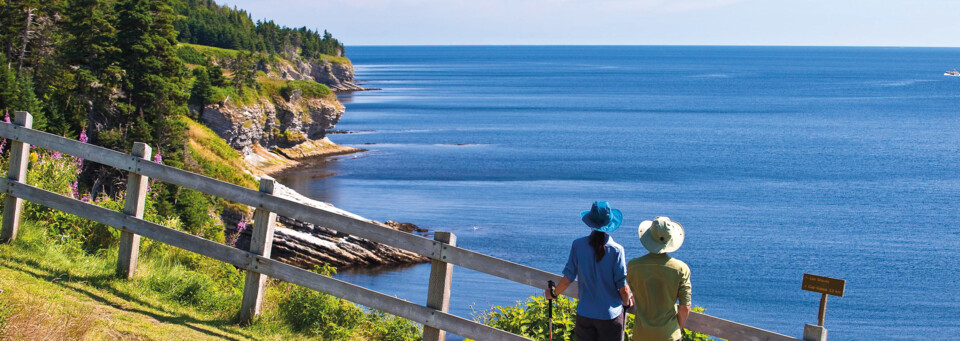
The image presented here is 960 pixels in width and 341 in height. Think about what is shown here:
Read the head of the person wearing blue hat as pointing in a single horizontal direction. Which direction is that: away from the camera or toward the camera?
away from the camera

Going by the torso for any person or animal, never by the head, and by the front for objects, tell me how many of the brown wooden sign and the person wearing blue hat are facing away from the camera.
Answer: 1

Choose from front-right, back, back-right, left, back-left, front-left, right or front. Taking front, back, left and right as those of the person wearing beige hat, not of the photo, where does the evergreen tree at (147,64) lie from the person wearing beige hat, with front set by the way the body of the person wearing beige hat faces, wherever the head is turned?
front-left

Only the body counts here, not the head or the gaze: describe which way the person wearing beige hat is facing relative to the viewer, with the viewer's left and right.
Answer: facing away from the viewer

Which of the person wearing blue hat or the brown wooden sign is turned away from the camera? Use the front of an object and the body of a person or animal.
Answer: the person wearing blue hat

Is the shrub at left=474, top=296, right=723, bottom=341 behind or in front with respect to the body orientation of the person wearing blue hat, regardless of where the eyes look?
in front

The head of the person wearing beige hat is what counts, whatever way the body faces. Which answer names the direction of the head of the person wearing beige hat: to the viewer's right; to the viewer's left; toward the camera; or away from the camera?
away from the camera

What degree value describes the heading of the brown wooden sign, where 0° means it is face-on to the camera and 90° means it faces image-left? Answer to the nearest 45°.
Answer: approximately 0°

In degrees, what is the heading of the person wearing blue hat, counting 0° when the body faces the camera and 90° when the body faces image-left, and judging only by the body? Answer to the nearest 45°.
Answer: approximately 180°

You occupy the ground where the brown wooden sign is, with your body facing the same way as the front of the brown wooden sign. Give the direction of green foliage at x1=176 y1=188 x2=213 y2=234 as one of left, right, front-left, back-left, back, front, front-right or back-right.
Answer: back-right

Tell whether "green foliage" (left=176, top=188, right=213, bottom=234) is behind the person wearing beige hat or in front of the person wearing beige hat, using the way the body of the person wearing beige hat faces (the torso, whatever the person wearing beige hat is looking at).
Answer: in front
